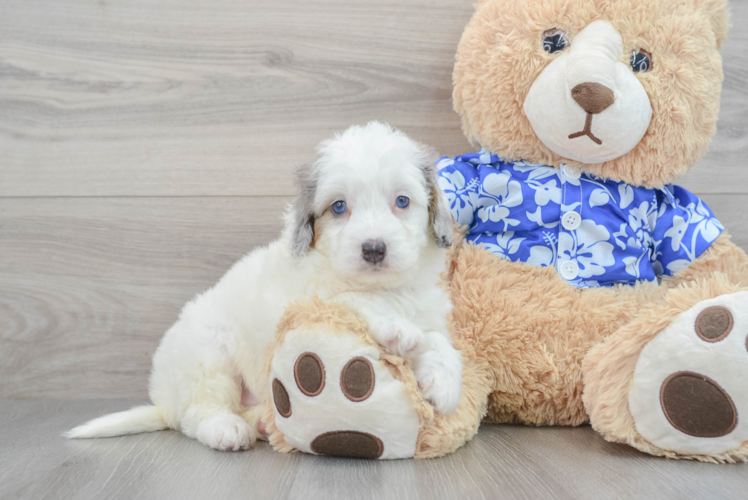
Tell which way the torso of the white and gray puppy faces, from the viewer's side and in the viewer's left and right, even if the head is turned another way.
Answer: facing the viewer and to the right of the viewer

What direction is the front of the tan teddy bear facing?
toward the camera
